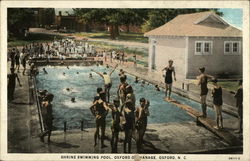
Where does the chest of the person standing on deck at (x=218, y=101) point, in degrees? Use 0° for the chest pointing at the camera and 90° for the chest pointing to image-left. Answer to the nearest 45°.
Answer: approximately 135°

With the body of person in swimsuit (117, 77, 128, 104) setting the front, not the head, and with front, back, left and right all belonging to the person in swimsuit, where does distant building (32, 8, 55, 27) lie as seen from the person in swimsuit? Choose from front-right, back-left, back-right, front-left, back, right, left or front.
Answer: left

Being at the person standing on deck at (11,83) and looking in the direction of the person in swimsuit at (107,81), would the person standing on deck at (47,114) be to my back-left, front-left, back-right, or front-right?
front-right

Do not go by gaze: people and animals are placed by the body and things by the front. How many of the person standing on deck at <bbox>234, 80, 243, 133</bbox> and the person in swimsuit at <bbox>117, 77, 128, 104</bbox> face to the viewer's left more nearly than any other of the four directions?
1

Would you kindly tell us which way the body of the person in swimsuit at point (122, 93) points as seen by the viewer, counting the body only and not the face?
away from the camera

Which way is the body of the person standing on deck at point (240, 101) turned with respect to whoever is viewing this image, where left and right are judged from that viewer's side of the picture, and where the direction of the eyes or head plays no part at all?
facing to the left of the viewer

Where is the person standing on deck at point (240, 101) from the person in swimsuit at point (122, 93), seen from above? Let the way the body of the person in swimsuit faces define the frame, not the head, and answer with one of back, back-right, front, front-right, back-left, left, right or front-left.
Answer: right
